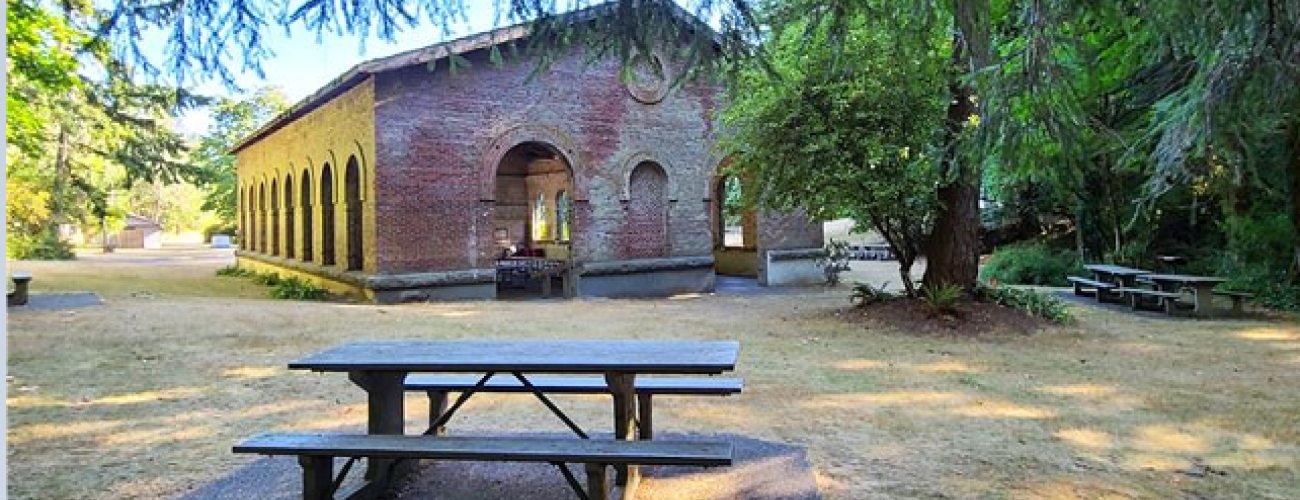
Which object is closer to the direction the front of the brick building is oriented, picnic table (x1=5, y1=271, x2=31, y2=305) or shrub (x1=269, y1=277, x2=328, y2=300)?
the picnic table

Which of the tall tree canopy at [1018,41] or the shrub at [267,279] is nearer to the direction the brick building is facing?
the tall tree canopy

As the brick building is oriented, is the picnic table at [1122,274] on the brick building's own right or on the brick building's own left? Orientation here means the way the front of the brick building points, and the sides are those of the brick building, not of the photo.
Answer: on the brick building's own left

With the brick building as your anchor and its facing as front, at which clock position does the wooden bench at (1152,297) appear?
The wooden bench is roughly at 10 o'clock from the brick building.

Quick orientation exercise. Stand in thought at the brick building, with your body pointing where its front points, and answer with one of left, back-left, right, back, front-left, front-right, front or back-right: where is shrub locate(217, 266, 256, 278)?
back-right

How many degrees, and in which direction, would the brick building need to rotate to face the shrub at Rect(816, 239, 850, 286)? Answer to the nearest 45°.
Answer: approximately 90° to its left

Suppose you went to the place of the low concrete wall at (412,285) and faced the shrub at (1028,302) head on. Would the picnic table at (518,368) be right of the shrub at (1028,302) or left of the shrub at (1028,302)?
right

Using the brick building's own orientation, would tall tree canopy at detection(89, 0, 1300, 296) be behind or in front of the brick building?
in front

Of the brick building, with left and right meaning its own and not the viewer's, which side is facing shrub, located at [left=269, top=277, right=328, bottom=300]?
right

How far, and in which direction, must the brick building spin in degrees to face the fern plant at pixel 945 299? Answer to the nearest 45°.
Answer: approximately 45° to its left

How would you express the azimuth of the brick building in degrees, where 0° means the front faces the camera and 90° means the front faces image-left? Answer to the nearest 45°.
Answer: approximately 0°

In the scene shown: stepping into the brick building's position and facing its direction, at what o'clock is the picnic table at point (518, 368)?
The picnic table is roughly at 12 o'clock from the brick building.

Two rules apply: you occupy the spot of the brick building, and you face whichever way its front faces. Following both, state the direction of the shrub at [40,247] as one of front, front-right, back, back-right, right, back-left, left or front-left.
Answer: back-right

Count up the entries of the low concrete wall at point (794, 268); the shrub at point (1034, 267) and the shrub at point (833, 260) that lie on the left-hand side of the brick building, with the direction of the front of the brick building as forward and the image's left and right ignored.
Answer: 3
